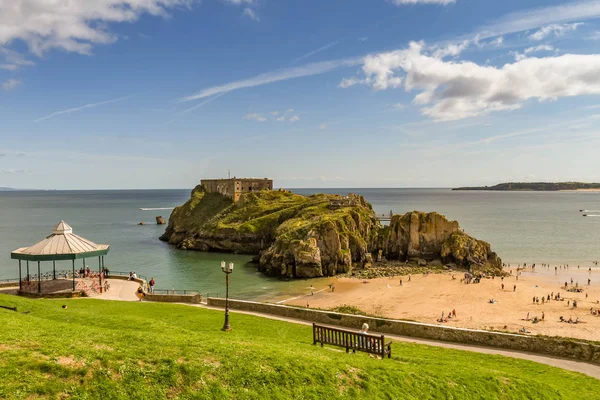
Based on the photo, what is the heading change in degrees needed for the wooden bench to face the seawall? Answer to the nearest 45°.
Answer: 0° — it already faces it

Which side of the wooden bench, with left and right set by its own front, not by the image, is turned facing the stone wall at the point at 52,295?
left

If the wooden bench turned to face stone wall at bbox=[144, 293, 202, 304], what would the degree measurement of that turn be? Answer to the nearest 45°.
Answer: approximately 90° to its left

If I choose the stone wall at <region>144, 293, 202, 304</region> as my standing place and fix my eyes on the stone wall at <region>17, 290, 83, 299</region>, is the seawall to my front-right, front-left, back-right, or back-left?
back-left

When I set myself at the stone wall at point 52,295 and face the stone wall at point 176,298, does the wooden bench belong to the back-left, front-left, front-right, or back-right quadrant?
front-right

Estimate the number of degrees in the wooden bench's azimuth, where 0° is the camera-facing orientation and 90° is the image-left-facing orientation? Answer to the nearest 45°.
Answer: approximately 225°

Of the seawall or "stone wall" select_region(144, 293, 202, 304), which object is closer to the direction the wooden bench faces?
the seawall
